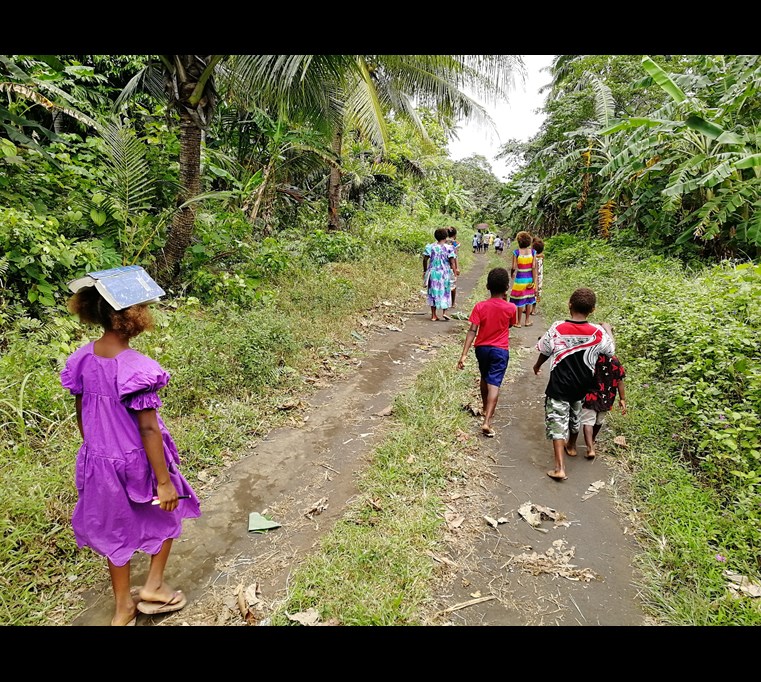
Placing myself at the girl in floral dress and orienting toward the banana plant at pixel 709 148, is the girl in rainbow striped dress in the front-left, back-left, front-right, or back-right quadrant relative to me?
front-right

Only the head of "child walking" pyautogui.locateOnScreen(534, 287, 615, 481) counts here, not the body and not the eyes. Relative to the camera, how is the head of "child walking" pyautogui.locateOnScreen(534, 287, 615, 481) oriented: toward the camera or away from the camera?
away from the camera

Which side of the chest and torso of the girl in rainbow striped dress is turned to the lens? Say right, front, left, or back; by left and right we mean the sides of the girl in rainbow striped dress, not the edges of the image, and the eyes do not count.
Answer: back

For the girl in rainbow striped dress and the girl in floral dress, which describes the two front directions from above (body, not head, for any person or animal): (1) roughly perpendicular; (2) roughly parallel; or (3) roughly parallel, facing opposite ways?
roughly parallel

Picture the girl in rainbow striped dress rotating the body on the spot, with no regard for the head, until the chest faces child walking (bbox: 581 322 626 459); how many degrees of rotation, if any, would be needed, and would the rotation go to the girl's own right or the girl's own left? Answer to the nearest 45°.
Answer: approximately 180°

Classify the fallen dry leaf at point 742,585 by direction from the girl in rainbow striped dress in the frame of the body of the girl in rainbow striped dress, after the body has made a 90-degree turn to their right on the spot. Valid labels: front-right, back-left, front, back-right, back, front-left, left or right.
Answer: right

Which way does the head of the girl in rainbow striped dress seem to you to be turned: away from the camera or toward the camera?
away from the camera

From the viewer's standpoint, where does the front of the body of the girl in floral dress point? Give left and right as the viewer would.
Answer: facing away from the viewer

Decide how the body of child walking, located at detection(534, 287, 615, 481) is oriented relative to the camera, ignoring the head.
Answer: away from the camera

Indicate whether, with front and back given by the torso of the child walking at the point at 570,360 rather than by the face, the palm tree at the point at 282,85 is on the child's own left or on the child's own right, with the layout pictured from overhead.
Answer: on the child's own left

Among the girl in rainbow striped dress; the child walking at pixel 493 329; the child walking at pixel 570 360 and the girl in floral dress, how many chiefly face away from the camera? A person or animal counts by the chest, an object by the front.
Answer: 4

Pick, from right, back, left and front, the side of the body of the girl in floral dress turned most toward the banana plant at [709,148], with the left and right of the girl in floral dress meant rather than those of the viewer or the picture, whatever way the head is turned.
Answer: right

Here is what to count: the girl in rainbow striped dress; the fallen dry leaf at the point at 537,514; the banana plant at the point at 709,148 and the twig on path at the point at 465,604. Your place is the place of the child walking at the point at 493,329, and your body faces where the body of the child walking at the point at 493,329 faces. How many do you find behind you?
2

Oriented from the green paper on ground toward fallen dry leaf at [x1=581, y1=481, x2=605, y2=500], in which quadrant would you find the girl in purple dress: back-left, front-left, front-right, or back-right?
back-right

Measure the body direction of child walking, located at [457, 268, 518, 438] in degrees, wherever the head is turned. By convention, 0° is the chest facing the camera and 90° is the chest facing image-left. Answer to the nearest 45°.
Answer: approximately 180°

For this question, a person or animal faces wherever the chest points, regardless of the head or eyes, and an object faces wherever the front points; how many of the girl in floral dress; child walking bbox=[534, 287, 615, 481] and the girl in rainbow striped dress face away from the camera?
3
